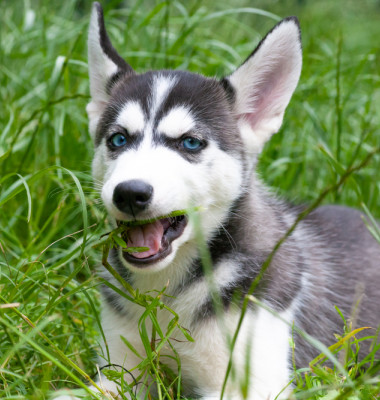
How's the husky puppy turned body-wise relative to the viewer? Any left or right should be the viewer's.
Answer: facing the viewer and to the left of the viewer
